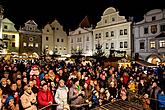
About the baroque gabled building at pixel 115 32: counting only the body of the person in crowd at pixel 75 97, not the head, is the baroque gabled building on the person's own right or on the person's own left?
on the person's own left

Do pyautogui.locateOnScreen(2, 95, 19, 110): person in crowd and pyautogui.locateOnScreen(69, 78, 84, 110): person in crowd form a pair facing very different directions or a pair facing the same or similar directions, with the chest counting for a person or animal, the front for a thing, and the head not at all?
same or similar directions

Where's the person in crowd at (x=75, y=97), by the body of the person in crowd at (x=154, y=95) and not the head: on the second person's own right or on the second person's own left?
on the second person's own right

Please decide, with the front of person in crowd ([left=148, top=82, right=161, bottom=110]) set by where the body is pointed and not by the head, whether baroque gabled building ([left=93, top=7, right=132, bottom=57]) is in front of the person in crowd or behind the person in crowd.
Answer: behind

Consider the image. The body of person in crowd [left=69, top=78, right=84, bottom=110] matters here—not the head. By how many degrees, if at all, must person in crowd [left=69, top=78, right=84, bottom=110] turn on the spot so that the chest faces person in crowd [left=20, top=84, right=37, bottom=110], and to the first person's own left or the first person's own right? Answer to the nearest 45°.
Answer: approximately 90° to the first person's own right

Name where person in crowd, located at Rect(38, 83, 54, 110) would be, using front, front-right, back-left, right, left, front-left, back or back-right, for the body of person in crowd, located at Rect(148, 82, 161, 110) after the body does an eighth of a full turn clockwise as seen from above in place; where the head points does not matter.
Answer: front

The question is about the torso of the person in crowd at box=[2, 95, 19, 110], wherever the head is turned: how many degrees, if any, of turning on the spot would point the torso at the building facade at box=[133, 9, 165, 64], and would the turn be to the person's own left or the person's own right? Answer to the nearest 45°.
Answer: approximately 90° to the person's own left

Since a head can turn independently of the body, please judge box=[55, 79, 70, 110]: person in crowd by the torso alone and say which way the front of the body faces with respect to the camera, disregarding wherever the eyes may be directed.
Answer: toward the camera

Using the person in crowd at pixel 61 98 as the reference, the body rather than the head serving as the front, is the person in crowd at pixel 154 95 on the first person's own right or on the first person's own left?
on the first person's own left

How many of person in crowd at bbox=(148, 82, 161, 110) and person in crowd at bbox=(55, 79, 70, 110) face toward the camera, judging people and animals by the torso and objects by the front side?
2

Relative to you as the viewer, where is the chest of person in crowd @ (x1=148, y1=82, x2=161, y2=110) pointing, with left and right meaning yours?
facing the viewer

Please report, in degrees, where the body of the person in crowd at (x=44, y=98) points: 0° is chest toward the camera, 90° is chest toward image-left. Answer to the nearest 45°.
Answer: approximately 315°

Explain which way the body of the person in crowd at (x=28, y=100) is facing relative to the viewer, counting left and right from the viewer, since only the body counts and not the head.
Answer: facing the viewer and to the right of the viewer
